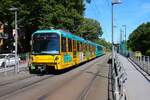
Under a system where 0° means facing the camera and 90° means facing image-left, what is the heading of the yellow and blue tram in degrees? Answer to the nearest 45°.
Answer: approximately 45°
